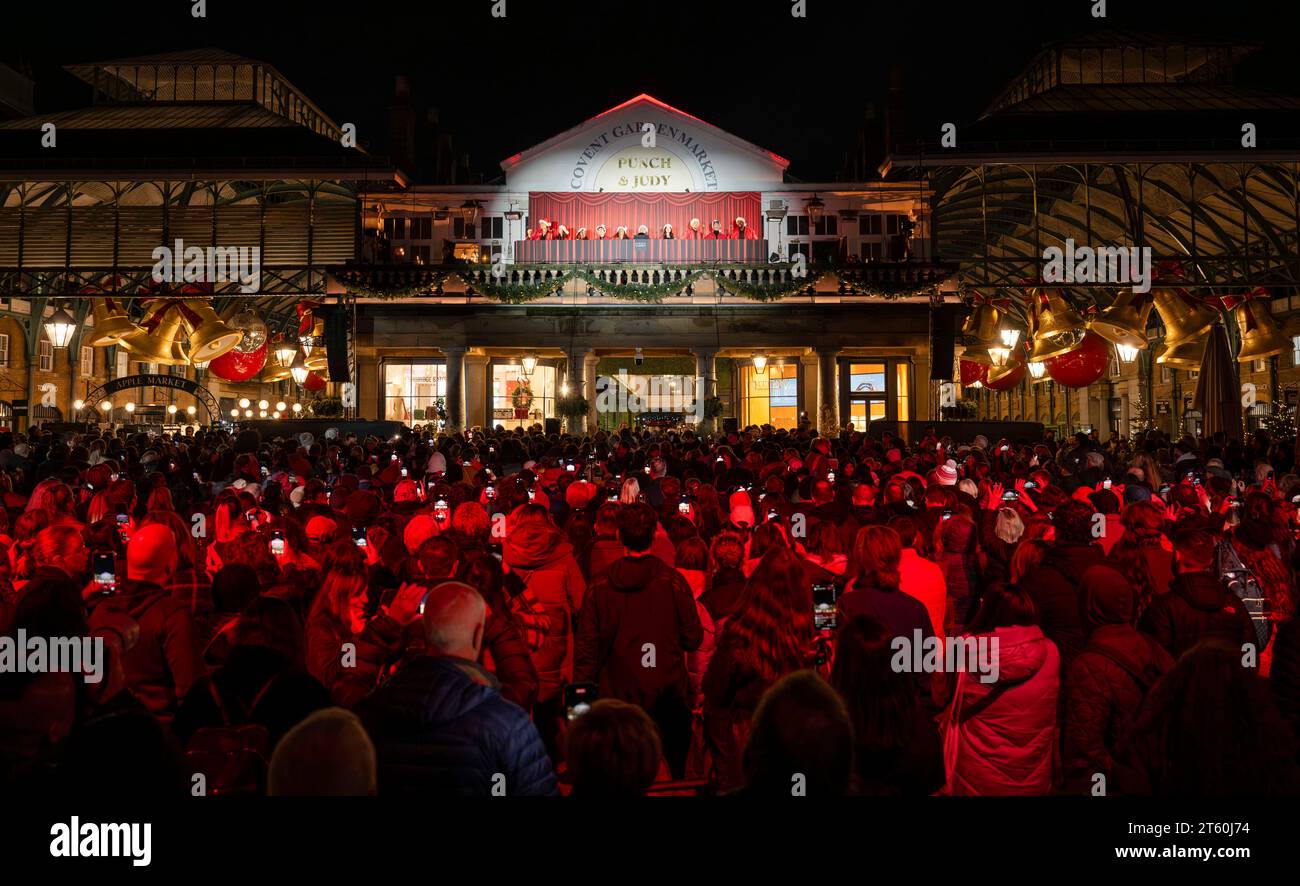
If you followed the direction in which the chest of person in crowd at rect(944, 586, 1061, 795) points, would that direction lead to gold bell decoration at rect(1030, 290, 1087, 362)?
yes

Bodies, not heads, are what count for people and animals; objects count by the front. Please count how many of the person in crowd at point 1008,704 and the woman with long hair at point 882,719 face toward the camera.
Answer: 0

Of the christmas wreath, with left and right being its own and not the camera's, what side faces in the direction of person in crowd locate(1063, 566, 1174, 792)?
front

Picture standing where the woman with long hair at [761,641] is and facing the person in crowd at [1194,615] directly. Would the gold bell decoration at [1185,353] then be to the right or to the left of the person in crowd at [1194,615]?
left

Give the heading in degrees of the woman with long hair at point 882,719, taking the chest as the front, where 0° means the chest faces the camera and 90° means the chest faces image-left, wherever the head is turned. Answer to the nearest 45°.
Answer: approximately 180°

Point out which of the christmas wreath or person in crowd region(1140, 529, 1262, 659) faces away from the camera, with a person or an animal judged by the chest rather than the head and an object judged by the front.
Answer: the person in crowd

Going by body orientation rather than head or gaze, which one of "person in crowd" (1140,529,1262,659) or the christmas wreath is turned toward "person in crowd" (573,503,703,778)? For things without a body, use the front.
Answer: the christmas wreath

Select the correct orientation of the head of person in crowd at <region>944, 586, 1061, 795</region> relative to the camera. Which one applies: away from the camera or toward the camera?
away from the camera

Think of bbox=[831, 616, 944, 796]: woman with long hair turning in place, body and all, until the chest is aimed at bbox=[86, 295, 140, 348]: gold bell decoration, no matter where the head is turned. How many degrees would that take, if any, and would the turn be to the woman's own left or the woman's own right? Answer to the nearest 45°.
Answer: approximately 45° to the woman's own left

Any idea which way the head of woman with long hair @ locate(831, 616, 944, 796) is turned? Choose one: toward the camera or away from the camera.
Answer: away from the camera

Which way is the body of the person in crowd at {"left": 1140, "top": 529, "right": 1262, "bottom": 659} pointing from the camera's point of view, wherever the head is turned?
away from the camera

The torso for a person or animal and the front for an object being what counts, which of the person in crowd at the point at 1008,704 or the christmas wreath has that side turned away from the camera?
the person in crowd

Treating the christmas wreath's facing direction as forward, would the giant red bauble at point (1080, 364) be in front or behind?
in front

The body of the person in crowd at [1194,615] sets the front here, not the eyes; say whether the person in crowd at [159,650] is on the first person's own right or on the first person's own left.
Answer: on the first person's own left

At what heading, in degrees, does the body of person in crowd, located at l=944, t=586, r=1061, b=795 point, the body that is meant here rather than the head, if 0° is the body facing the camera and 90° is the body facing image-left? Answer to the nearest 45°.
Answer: approximately 180°
